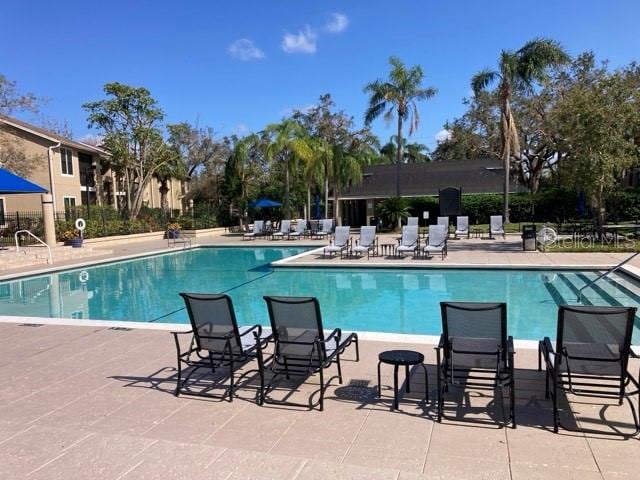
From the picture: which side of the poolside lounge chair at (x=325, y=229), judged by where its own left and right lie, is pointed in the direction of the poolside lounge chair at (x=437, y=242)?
left

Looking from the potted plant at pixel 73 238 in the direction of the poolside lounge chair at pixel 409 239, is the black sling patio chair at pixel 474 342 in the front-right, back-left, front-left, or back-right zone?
front-right

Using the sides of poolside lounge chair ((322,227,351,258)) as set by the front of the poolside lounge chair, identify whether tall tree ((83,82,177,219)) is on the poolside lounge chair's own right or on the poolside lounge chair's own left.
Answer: on the poolside lounge chair's own right

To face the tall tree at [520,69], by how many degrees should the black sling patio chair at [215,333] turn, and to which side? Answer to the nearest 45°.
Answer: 0° — it already faces it

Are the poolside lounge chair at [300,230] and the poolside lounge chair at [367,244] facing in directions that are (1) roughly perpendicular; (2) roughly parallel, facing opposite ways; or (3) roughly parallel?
roughly parallel

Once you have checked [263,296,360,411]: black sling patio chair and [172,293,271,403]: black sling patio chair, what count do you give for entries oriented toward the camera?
0

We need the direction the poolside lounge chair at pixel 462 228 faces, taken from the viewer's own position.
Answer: facing the viewer

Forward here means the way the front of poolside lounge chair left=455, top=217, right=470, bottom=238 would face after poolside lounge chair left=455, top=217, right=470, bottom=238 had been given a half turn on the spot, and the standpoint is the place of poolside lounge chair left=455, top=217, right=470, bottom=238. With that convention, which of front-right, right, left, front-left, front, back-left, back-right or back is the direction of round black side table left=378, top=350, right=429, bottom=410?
back

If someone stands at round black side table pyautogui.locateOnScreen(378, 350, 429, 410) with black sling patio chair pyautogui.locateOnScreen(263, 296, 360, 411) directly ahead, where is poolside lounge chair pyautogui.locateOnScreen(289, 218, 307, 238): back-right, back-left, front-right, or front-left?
front-right

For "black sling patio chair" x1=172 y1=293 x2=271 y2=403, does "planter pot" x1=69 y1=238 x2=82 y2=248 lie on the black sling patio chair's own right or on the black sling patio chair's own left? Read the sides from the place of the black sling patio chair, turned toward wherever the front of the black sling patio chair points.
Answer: on the black sling patio chair's own left

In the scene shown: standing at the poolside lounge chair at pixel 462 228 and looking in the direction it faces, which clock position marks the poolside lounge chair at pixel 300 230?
the poolside lounge chair at pixel 300 230 is roughly at 3 o'clock from the poolside lounge chair at pixel 462 228.

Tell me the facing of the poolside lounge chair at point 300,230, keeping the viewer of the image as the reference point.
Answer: facing the viewer and to the left of the viewer

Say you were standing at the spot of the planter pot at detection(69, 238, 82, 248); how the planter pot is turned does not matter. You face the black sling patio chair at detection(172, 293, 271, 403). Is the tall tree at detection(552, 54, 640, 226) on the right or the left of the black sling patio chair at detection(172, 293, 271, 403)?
left
